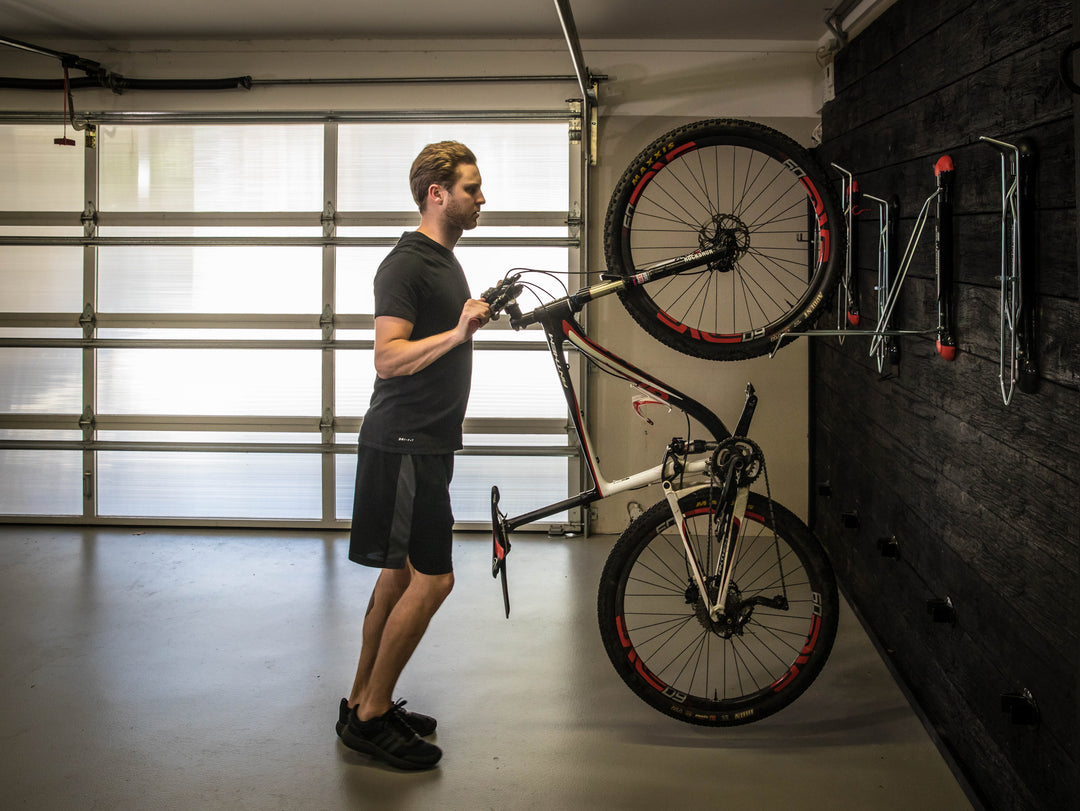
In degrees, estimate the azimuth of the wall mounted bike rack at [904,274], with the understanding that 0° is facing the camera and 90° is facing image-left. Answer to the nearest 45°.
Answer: approximately 90°

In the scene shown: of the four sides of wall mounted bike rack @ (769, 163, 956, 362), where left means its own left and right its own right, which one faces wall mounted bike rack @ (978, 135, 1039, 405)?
left

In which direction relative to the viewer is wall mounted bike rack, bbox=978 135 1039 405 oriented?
to the viewer's left

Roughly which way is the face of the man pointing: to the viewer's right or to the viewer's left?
to the viewer's right

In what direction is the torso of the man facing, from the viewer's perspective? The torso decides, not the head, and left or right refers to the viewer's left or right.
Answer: facing to the right of the viewer

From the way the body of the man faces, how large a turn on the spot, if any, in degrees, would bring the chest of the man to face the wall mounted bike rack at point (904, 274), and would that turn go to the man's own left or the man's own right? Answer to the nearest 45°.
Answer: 0° — they already face it

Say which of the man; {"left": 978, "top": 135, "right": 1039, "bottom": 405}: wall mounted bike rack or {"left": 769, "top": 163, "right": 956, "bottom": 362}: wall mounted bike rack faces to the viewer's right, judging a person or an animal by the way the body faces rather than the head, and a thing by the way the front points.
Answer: the man

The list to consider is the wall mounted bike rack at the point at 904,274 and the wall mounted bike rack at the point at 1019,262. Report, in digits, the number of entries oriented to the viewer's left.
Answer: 2

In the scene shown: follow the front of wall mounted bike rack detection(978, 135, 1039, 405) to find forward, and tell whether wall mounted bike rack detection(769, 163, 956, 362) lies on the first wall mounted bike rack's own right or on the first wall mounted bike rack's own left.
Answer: on the first wall mounted bike rack's own right

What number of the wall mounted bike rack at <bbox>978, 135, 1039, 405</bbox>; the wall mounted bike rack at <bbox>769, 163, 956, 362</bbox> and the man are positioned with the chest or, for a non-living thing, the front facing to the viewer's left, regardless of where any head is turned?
2
